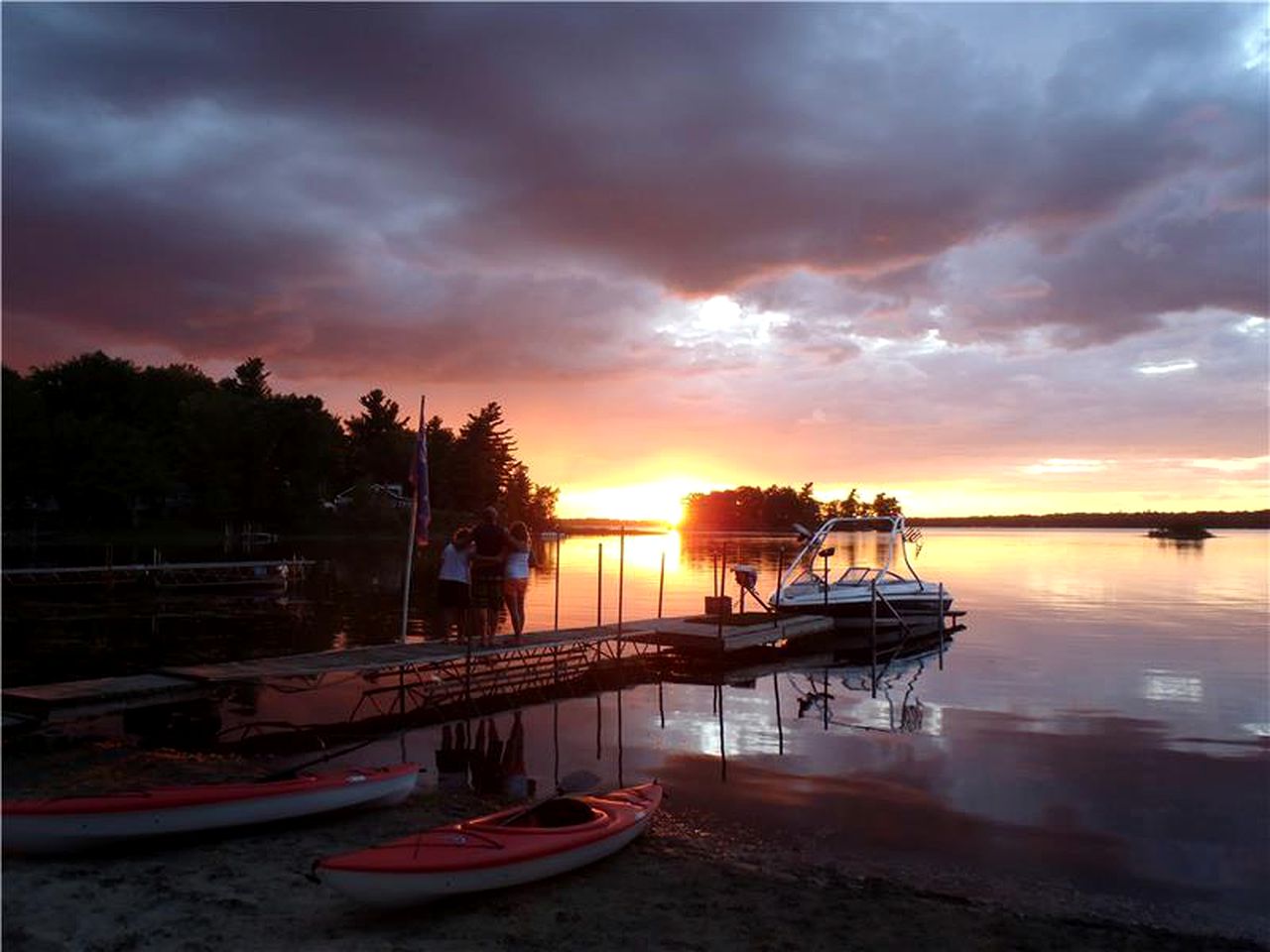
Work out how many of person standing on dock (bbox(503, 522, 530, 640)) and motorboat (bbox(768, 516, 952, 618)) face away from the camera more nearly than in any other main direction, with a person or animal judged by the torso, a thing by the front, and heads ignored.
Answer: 1

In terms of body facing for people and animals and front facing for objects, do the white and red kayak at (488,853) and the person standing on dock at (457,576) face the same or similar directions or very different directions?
very different directions

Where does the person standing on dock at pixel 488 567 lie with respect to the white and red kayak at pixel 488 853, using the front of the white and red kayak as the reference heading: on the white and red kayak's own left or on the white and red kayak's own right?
on the white and red kayak's own right

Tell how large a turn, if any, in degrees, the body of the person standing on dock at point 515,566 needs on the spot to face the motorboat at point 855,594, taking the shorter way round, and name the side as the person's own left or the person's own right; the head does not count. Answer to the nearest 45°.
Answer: approximately 45° to the person's own right

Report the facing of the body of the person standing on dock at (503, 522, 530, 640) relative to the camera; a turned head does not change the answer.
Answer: away from the camera

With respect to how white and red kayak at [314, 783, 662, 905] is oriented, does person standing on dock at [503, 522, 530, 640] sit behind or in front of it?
behind

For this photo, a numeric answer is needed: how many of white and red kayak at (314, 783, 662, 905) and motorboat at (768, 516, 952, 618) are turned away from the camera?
0

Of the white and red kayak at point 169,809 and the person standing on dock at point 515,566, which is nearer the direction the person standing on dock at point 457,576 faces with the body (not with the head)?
the person standing on dock

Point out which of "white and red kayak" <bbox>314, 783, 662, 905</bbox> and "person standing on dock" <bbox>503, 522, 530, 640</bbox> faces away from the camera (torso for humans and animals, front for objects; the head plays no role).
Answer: the person standing on dock

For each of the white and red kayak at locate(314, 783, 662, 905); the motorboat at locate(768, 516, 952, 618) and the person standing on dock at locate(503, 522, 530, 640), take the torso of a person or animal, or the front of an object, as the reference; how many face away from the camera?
1

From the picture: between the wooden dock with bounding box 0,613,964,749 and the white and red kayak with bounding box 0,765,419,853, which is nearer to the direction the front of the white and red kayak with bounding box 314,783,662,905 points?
the white and red kayak

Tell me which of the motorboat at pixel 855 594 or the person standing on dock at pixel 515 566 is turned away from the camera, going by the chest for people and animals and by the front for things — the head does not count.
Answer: the person standing on dock
